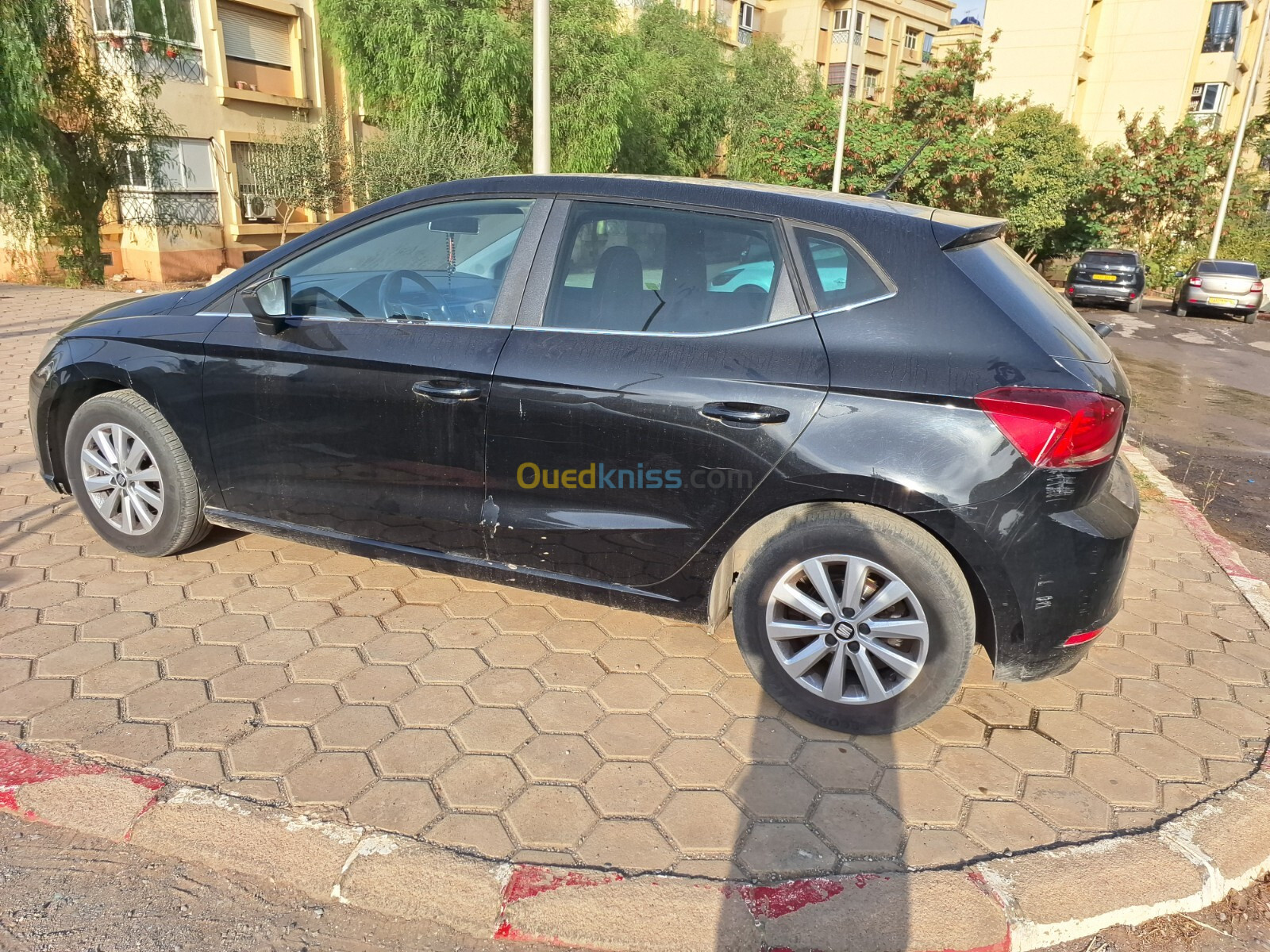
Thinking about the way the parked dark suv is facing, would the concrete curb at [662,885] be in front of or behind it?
behind

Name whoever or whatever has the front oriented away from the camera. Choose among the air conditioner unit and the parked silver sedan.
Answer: the parked silver sedan

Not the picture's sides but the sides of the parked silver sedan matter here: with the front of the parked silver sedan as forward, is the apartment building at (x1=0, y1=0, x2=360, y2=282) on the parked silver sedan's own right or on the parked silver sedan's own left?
on the parked silver sedan's own left

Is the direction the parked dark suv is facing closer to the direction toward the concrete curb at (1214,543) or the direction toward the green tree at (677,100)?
the green tree

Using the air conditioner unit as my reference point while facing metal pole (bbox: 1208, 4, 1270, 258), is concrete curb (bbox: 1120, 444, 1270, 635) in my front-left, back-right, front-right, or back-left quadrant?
front-right

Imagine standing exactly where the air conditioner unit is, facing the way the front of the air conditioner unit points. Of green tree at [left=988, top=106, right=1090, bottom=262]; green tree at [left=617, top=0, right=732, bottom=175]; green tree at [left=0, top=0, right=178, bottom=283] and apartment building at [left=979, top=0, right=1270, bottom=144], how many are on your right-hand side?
1

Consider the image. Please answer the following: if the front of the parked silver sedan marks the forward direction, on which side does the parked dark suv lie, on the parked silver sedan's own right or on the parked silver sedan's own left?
on the parked silver sedan's own left

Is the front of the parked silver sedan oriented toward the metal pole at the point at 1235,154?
yes

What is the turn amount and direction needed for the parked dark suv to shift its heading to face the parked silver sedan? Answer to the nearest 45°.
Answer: approximately 90° to its right

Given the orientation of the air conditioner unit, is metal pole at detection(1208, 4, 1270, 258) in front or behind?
in front

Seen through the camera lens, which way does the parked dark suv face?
facing away from the viewer

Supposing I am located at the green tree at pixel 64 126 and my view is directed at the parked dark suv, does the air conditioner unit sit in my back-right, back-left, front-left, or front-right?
front-left

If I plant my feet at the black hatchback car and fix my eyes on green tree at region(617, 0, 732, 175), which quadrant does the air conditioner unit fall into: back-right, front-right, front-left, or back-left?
front-left

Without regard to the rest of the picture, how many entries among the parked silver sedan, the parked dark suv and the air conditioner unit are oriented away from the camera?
2

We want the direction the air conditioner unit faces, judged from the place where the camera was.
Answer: facing the viewer and to the right of the viewer

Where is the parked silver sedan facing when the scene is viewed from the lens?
facing away from the viewer

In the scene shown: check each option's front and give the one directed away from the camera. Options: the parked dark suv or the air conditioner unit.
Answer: the parked dark suv

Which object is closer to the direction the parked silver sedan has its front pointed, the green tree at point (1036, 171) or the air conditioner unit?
the green tree
